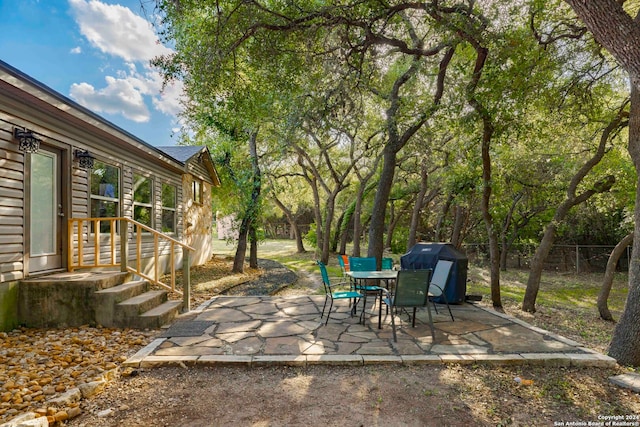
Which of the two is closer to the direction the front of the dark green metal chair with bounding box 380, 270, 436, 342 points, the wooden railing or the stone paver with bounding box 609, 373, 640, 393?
the wooden railing

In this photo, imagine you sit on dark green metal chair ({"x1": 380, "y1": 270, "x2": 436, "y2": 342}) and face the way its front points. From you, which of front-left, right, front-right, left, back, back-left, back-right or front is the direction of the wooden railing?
front-left

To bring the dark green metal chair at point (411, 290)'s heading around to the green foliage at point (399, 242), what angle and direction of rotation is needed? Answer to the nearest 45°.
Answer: approximately 45° to its right

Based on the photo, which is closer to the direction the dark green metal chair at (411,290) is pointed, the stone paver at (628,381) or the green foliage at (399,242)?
the green foliage

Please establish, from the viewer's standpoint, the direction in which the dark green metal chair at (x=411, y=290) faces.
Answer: facing away from the viewer and to the left of the viewer

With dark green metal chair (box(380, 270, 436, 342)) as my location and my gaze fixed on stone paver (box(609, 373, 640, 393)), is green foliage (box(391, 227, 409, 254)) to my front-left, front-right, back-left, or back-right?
back-left

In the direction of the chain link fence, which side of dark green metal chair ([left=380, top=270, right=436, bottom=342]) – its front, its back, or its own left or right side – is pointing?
right

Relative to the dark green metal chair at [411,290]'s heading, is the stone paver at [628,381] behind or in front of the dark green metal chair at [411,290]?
behind

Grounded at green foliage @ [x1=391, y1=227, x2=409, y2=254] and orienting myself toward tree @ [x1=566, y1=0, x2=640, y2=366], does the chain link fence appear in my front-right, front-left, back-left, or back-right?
front-left
